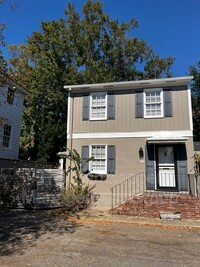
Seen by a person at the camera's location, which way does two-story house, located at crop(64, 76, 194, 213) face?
facing the viewer

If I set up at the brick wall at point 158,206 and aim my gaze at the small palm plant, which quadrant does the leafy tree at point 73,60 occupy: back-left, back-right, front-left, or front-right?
front-right

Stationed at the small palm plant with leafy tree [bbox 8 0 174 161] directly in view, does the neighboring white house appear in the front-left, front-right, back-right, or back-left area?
front-left

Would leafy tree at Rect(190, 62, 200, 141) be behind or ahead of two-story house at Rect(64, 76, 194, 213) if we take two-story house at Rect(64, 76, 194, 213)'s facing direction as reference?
behind

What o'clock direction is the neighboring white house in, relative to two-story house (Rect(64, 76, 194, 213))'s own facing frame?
The neighboring white house is roughly at 4 o'clock from the two-story house.

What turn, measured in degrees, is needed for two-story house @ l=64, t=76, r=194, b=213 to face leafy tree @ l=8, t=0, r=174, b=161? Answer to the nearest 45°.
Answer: approximately 135° to its right
